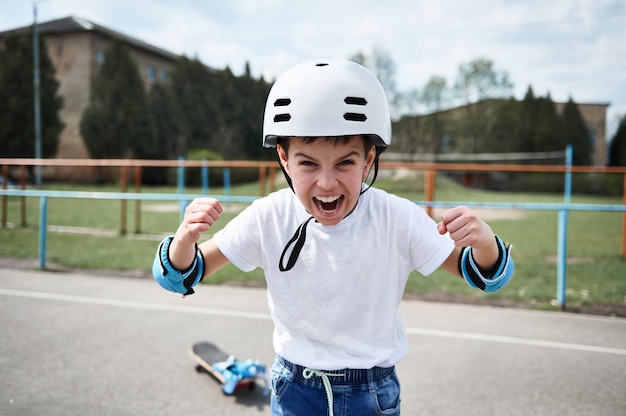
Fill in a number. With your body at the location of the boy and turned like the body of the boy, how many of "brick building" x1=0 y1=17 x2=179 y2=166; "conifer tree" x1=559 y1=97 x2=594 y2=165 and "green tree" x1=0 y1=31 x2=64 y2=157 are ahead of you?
0

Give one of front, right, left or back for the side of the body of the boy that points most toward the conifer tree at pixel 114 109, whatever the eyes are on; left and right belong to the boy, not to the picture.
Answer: back

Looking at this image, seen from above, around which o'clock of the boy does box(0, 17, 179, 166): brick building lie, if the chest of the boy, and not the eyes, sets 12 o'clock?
The brick building is roughly at 5 o'clock from the boy.

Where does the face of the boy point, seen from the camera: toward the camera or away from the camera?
toward the camera

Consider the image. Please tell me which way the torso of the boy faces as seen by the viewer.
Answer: toward the camera

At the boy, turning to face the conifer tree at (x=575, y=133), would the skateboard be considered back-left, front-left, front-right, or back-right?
front-left

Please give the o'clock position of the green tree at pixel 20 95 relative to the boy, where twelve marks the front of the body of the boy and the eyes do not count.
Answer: The green tree is roughly at 5 o'clock from the boy.

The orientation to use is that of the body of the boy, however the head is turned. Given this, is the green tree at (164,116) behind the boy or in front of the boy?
behind

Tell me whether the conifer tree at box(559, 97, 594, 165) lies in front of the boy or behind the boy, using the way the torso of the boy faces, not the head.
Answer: behind

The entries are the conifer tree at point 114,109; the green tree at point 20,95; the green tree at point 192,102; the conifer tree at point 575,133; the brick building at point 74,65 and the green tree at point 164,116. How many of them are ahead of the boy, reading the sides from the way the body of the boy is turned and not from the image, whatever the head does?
0

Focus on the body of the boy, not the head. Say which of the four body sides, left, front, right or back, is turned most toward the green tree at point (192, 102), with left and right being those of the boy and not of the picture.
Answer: back

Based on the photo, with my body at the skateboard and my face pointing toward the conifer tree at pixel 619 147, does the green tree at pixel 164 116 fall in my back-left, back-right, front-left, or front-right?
front-left

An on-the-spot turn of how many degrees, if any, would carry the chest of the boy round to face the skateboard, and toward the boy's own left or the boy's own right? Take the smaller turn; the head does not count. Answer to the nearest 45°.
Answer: approximately 180°

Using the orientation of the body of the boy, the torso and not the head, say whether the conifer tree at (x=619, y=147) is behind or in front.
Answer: behind
